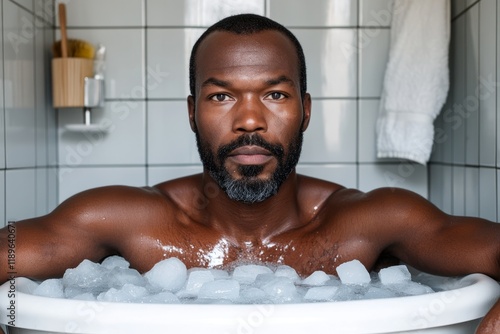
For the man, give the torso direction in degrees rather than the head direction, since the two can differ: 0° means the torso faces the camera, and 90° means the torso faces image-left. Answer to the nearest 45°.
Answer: approximately 0°

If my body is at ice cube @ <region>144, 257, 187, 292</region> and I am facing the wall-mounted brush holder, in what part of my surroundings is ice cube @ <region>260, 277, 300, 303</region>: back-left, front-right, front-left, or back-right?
back-right

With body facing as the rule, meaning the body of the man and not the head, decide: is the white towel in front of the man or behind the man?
behind
